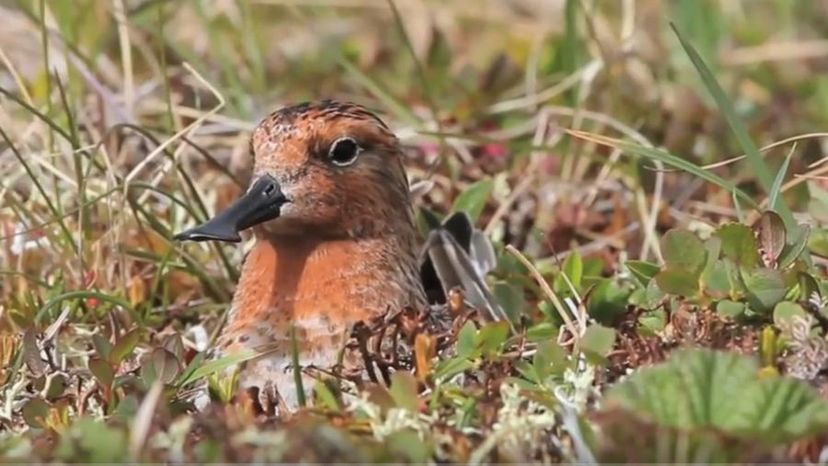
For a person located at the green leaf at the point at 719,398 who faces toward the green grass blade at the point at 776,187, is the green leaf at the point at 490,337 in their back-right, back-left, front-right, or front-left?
front-left

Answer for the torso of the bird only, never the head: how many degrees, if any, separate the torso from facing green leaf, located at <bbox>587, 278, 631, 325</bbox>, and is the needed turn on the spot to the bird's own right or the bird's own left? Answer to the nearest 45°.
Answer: approximately 135° to the bird's own left

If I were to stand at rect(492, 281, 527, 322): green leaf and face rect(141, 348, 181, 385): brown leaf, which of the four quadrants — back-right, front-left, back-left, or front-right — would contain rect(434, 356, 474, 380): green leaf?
front-left

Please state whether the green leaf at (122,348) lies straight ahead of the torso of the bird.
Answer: yes

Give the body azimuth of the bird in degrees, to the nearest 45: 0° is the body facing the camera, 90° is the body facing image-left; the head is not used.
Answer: approximately 45°

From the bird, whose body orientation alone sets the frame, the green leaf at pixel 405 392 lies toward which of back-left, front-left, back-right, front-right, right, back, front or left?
front-left

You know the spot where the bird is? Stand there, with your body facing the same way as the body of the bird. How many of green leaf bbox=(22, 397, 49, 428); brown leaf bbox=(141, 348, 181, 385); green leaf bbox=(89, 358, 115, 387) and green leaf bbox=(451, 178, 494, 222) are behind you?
1

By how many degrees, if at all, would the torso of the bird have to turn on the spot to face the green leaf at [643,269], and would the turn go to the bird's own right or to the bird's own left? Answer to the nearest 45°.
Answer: approximately 90° to the bird's own left

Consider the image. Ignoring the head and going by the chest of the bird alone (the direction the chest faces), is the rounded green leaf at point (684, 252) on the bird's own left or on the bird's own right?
on the bird's own left

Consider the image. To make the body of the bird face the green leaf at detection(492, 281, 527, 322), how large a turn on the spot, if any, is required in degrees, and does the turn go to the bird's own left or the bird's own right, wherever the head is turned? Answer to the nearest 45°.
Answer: approximately 135° to the bird's own left

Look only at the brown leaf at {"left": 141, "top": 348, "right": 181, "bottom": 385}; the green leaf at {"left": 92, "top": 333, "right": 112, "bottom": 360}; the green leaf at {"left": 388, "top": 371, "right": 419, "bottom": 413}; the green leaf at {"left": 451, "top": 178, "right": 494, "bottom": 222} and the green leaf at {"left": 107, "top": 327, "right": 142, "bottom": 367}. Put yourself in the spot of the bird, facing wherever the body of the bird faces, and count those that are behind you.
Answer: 1

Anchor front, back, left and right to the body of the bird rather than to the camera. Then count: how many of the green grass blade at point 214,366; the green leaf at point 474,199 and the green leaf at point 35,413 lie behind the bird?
1

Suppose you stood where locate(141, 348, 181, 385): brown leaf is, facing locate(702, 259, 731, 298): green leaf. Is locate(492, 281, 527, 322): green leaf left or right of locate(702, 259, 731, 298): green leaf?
left
